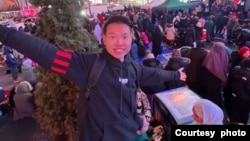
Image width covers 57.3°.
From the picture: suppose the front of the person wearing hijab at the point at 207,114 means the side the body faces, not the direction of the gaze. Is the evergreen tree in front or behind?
in front

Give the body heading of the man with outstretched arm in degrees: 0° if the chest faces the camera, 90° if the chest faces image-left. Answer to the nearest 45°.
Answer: approximately 315°

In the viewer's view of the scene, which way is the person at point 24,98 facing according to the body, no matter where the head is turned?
away from the camera

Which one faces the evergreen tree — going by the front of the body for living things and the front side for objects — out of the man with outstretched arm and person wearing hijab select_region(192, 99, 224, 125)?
the person wearing hijab

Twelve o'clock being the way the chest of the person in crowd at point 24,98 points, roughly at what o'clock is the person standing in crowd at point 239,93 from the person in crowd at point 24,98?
the person standing in crowd at point 239,93 is roughly at 4 o'clock from the person in crowd at point 24,98.

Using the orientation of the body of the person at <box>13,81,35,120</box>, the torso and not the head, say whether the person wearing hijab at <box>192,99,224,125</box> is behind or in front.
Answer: behind

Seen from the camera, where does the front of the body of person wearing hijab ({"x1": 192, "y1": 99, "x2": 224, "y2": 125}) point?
to the viewer's left

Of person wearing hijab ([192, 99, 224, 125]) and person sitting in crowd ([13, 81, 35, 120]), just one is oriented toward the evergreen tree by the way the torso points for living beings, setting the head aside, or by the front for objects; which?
the person wearing hijab

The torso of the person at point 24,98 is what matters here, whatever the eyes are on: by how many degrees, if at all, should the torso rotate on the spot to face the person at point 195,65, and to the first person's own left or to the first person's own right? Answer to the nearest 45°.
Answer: approximately 90° to the first person's own right

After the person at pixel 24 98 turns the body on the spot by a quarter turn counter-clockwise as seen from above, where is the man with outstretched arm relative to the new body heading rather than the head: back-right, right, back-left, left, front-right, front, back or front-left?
left

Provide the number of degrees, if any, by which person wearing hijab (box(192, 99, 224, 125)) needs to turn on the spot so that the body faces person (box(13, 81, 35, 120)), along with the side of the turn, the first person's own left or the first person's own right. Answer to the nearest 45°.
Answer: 0° — they already face them

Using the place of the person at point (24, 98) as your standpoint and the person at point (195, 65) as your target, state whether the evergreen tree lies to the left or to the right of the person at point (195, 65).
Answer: right

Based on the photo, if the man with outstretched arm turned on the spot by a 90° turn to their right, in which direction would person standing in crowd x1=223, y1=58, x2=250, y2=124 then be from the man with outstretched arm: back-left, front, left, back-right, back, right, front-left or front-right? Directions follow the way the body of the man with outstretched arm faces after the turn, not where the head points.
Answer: back
